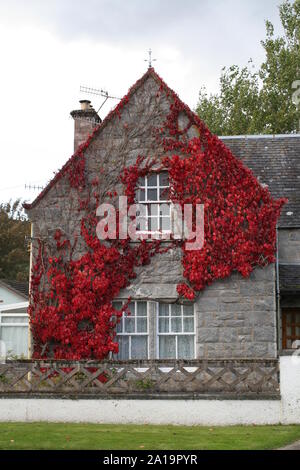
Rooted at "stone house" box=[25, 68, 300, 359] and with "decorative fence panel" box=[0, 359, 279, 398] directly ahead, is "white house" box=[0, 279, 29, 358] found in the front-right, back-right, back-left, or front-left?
back-right

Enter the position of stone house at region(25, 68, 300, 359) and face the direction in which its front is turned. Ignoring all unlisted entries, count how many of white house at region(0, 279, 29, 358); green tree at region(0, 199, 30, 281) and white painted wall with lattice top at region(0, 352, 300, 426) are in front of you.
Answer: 1

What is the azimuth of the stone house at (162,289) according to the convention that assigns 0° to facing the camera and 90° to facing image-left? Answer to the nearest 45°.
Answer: approximately 0°

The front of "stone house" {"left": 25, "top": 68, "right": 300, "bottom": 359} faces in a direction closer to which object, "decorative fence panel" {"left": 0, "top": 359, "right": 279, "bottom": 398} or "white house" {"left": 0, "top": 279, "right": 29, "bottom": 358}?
the decorative fence panel

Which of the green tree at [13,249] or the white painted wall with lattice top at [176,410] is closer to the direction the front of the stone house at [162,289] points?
the white painted wall with lattice top

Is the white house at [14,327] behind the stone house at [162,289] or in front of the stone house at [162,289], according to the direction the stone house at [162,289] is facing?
behind

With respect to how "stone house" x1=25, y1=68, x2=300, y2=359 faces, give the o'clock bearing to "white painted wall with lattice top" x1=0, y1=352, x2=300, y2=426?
The white painted wall with lattice top is roughly at 12 o'clock from the stone house.

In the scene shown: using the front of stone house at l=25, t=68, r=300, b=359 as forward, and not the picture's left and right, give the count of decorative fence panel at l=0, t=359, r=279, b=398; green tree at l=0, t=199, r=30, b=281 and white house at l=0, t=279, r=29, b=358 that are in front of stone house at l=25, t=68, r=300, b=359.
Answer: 1

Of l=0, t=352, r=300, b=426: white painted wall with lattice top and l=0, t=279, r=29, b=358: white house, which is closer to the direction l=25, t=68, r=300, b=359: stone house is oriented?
the white painted wall with lattice top

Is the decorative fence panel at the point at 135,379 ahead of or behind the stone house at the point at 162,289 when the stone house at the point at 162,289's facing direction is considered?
ahead
